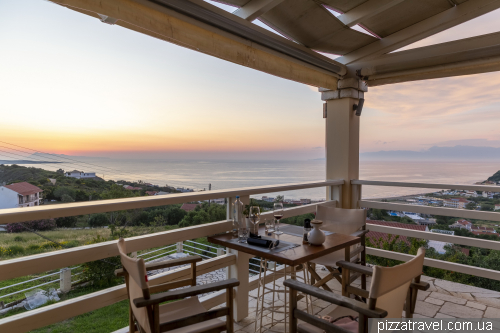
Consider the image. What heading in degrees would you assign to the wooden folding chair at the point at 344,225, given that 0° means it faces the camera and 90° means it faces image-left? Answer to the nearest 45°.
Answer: approximately 45°

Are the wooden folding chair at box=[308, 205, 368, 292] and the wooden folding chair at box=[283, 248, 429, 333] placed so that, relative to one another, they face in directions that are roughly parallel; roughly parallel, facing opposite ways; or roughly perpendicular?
roughly perpendicular

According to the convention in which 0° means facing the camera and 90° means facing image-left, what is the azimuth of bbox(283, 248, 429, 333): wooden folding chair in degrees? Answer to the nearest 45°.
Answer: approximately 135°

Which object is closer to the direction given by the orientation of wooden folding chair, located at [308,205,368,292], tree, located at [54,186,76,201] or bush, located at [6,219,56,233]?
the bush

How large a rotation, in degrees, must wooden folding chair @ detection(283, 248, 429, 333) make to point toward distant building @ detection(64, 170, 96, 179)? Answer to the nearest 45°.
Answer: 0° — it already faces it

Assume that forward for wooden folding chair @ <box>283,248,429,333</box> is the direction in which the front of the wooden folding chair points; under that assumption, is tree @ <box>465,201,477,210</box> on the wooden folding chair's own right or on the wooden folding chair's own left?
on the wooden folding chair's own right

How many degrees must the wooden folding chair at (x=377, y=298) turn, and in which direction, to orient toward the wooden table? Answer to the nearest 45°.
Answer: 0° — it already faces it

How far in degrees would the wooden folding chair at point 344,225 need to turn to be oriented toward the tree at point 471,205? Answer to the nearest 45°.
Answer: approximately 180°
